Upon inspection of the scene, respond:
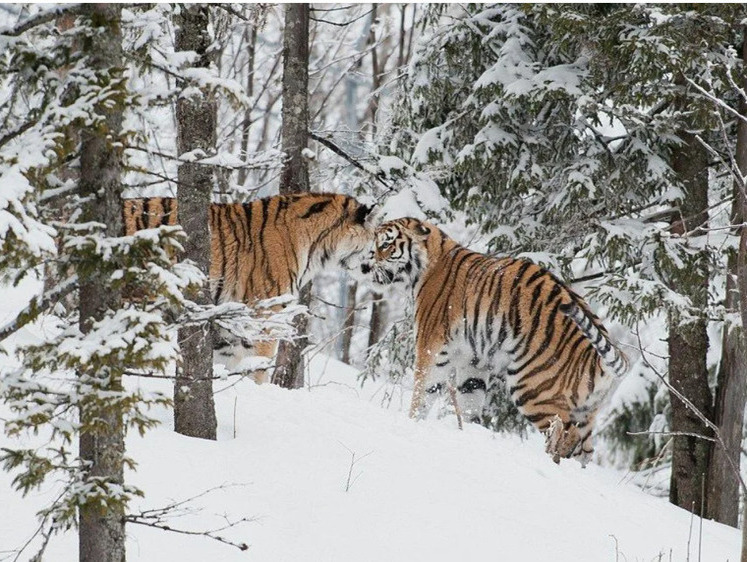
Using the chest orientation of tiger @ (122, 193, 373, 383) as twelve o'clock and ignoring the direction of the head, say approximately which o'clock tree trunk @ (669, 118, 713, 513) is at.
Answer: The tree trunk is roughly at 12 o'clock from the tiger.

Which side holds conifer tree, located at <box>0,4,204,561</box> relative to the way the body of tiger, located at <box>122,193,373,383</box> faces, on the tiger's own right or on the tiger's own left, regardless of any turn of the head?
on the tiger's own right

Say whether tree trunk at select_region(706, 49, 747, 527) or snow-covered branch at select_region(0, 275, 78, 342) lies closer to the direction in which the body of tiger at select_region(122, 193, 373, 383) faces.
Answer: the tree trunk

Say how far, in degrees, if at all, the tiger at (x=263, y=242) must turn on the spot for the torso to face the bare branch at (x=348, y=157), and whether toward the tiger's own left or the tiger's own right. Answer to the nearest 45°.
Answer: approximately 45° to the tiger's own left

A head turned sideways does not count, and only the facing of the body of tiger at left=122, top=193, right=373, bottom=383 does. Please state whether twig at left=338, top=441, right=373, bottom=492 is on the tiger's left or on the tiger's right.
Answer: on the tiger's right

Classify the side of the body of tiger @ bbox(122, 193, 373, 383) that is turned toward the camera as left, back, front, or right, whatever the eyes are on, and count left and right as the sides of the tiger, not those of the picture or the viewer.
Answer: right

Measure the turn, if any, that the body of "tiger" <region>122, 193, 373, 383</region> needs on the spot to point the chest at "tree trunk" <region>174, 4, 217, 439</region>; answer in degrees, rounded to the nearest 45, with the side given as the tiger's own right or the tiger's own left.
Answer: approximately 90° to the tiger's own right

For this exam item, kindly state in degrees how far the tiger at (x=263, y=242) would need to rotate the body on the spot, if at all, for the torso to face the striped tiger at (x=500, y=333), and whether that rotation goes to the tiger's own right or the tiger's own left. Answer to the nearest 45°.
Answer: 0° — it already faces it
